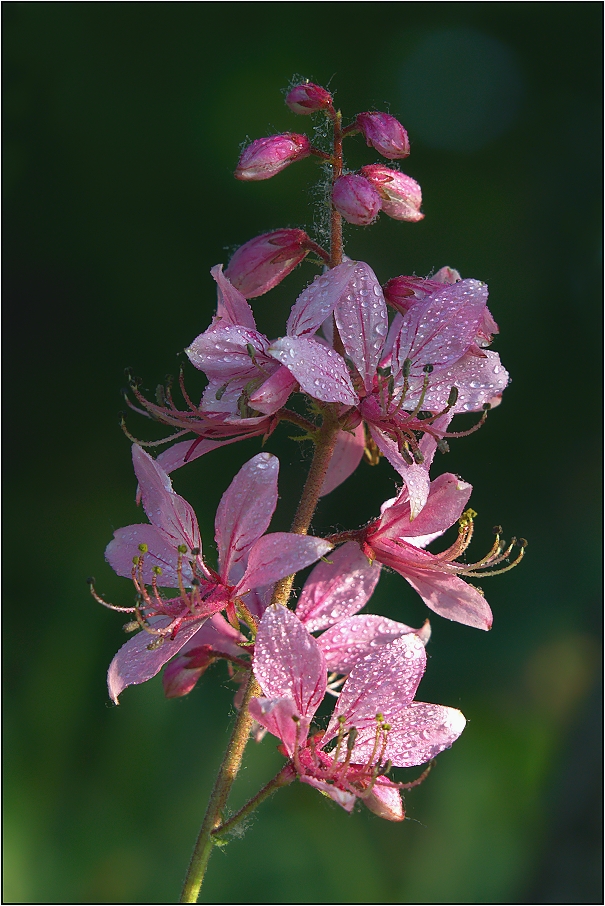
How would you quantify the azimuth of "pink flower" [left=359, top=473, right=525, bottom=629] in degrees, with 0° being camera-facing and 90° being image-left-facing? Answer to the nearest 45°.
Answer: approximately 270°
